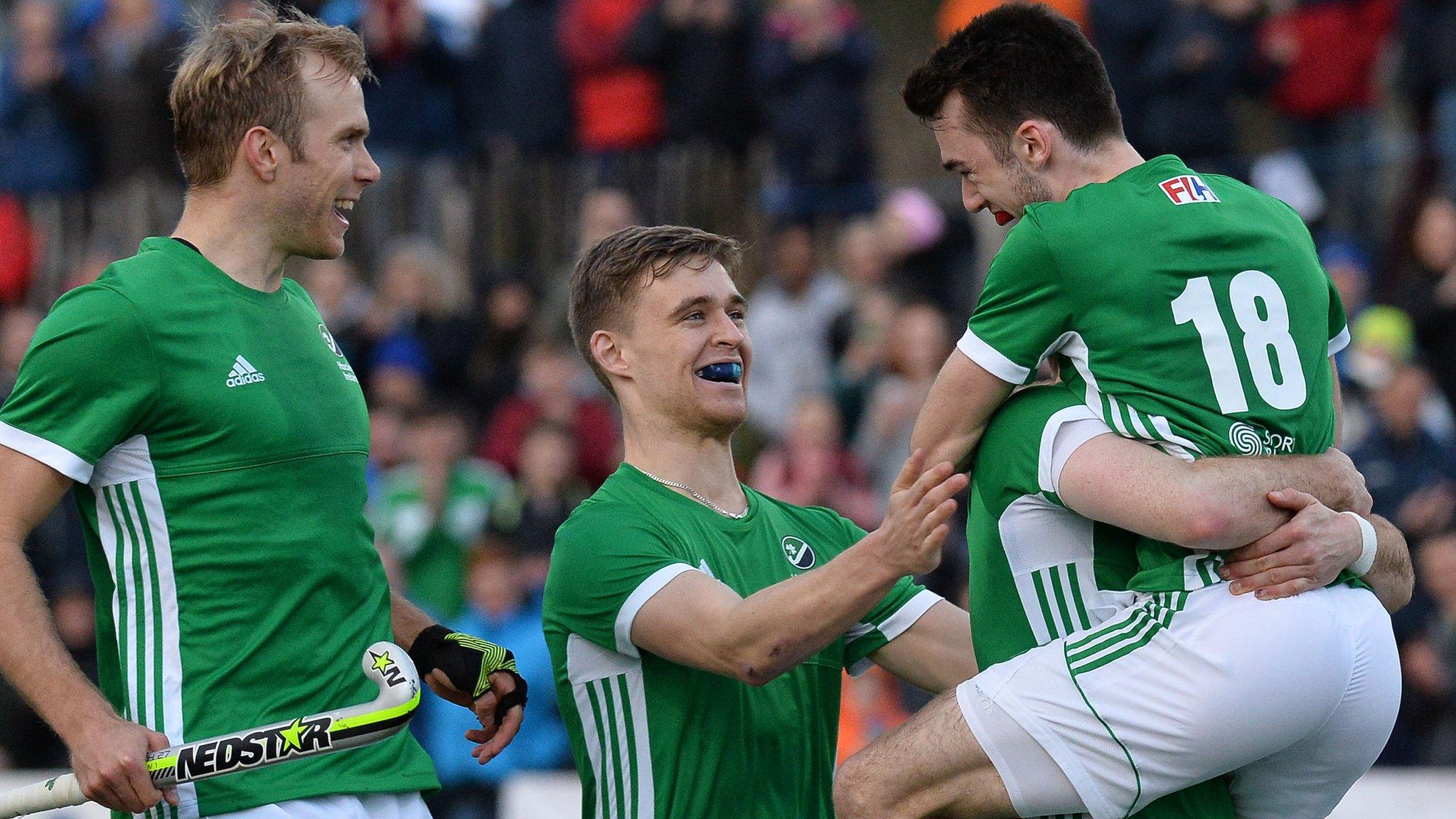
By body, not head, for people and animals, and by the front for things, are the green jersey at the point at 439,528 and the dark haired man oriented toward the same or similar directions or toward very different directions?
very different directions

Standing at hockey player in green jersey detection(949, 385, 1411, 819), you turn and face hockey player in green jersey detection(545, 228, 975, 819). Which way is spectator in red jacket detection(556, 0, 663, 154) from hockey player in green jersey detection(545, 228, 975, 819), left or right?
right

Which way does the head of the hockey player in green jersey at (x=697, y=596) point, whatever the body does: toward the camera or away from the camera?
toward the camera

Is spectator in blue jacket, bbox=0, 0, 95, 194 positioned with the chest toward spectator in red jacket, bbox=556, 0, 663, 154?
no

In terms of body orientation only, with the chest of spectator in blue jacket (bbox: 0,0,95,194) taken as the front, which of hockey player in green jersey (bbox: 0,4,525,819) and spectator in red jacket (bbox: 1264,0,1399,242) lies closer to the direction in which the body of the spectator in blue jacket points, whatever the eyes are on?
the hockey player in green jersey

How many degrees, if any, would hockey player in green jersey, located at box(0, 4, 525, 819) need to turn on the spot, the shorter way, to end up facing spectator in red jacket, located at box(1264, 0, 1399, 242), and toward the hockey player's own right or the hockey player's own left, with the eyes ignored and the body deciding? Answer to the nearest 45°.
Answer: approximately 90° to the hockey player's own left

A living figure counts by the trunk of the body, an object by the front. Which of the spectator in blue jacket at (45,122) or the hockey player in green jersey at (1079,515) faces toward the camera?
the spectator in blue jacket

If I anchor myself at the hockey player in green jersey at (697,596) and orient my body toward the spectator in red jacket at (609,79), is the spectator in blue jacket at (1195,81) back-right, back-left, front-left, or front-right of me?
front-right

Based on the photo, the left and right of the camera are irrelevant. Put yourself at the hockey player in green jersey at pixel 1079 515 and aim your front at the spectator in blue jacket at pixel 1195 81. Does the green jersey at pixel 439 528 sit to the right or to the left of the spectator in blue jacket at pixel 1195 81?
left

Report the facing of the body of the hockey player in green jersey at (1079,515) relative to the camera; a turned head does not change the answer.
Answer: to the viewer's right

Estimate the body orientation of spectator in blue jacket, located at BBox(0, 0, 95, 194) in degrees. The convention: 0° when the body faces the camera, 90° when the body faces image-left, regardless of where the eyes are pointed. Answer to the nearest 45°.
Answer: approximately 0°

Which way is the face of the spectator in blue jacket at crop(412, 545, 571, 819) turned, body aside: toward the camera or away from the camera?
toward the camera

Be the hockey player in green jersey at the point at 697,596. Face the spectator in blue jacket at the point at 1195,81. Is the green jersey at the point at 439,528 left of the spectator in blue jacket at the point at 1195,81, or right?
left

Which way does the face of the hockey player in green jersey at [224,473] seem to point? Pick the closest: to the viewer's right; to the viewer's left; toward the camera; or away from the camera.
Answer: to the viewer's right

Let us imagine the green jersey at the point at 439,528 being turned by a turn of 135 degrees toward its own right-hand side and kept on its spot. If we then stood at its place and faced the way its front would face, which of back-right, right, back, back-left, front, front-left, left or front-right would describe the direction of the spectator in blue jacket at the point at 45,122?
front

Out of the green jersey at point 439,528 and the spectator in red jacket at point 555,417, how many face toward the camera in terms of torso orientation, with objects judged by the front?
2

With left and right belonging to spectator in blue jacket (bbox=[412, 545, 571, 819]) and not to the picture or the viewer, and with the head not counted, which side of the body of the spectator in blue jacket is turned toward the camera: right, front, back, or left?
front

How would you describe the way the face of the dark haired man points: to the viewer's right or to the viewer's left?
to the viewer's left

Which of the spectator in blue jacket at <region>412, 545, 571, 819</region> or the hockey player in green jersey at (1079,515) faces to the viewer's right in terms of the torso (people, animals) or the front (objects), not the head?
the hockey player in green jersey
